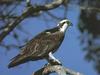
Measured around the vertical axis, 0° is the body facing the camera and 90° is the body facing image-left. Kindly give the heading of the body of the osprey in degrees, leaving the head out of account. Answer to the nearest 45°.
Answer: approximately 270°
